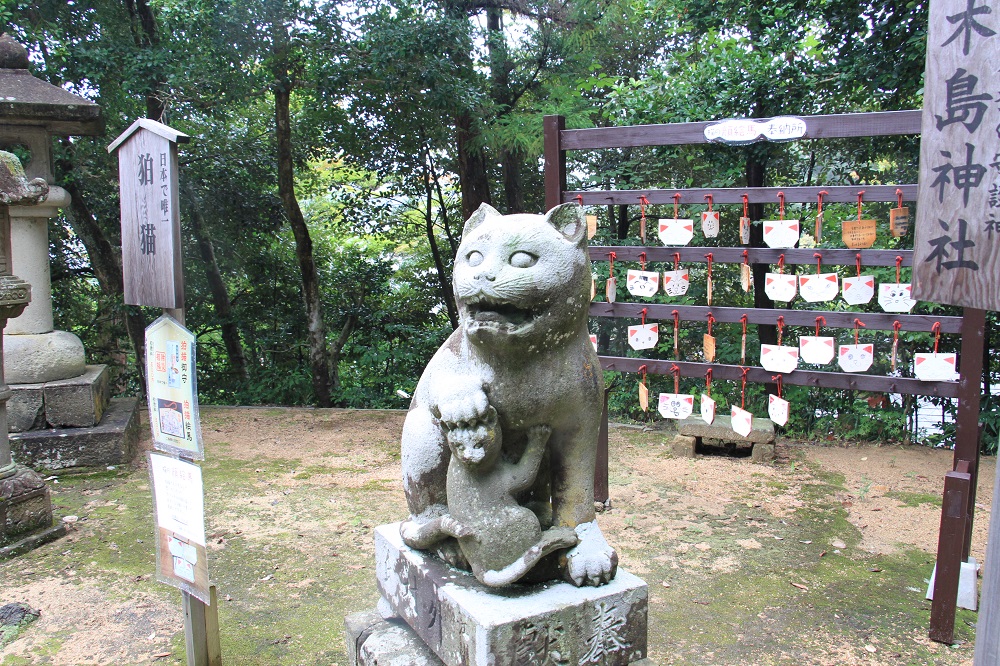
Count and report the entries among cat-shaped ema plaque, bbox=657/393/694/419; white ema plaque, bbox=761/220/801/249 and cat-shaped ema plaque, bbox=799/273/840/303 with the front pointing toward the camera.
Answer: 3

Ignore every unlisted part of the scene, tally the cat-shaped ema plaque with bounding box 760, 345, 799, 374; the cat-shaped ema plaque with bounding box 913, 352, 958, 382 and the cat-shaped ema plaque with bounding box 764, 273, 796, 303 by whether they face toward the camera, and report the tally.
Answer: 3

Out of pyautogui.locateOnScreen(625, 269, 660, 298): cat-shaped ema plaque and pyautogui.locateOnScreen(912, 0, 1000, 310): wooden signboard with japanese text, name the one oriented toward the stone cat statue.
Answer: the cat-shaped ema plaque

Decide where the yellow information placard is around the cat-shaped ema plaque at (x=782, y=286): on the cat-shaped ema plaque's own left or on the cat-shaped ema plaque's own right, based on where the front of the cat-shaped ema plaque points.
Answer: on the cat-shaped ema plaque's own right

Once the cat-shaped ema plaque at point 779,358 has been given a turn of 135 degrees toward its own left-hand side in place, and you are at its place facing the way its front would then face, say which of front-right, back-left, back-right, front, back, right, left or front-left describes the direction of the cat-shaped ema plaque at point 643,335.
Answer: back-left

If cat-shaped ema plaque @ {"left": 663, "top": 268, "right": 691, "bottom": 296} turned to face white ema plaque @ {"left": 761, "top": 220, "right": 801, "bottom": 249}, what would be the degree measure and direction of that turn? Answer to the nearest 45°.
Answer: approximately 45° to its left

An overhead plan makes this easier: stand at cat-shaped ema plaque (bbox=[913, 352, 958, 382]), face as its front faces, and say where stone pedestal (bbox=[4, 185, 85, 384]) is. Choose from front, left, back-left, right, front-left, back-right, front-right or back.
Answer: right

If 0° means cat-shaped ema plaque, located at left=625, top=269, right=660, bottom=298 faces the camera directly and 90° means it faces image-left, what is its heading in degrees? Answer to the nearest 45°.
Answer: approximately 0°

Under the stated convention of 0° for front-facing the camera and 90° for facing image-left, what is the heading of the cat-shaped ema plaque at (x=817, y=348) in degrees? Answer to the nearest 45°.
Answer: approximately 0°
